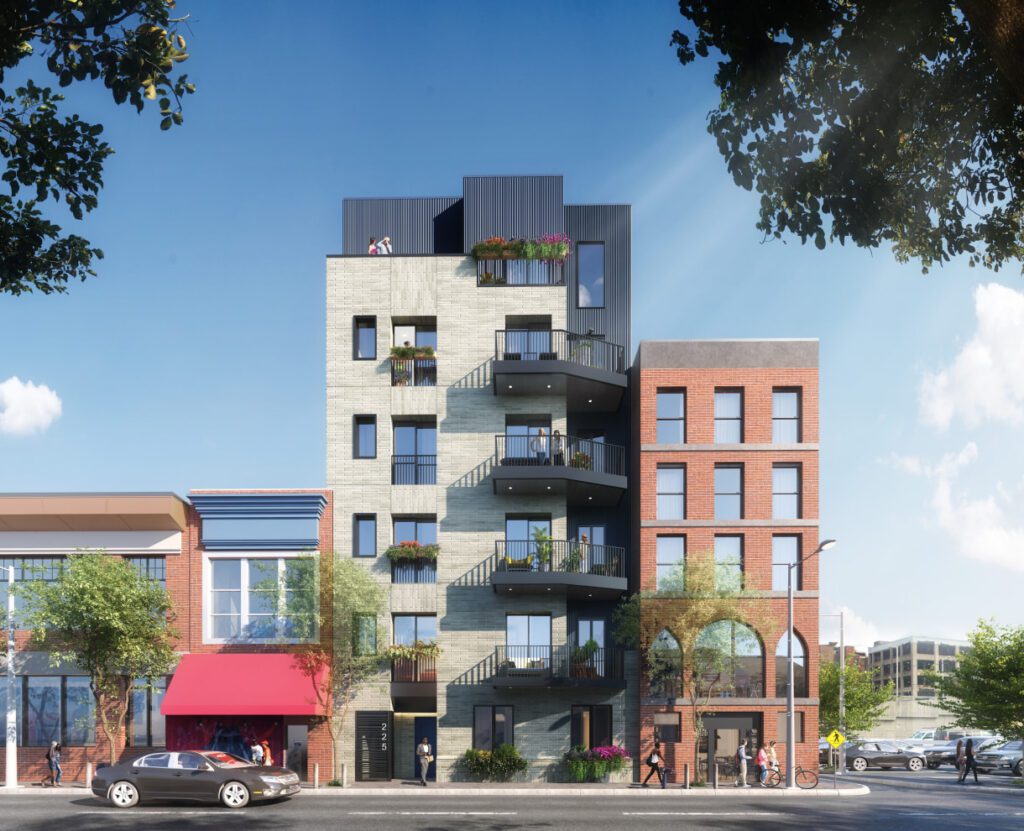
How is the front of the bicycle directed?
to the viewer's right

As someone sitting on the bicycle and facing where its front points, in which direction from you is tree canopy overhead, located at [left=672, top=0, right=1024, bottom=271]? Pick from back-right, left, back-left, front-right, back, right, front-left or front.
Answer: right

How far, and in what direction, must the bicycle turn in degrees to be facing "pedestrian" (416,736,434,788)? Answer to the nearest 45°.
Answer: approximately 180°

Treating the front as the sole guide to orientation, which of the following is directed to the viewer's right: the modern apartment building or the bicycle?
the bicycle

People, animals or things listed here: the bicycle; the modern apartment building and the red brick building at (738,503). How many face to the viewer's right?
1

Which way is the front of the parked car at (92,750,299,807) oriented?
to the viewer's right

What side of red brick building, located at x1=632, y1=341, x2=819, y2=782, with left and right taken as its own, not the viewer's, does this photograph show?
front

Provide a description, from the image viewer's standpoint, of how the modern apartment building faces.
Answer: facing the viewer
